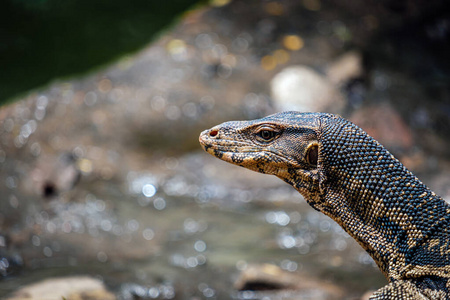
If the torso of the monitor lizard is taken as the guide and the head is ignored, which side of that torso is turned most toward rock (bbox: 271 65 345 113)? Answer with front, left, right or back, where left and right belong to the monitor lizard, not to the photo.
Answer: right

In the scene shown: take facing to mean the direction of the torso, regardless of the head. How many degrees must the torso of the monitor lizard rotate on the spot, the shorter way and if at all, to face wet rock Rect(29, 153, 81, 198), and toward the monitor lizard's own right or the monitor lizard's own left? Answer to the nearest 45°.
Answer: approximately 45° to the monitor lizard's own right

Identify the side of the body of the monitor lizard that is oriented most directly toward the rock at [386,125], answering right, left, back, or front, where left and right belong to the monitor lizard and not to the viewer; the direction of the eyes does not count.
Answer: right

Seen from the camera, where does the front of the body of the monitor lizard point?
to the viewer's left

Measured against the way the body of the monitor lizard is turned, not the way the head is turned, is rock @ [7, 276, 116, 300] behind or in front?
in front

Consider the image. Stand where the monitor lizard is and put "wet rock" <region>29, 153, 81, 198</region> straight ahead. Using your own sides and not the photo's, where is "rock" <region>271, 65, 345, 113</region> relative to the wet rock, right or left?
right
